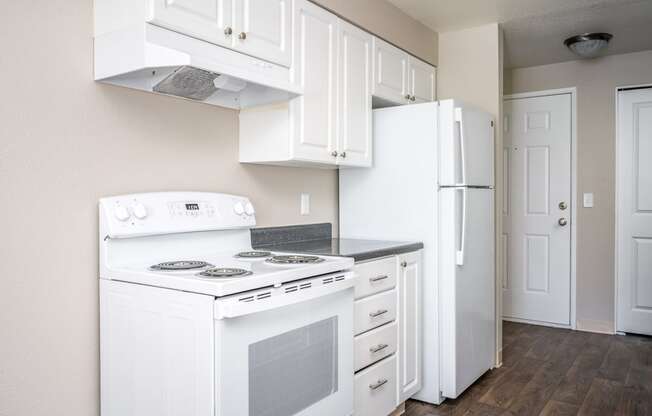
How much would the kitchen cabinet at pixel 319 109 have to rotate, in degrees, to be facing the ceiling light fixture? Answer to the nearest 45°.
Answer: approximately 90° to its left

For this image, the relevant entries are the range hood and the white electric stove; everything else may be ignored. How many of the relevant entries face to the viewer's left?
0

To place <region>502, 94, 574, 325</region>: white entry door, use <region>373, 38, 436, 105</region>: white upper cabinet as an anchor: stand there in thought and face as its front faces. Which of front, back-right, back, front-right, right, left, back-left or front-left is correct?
left

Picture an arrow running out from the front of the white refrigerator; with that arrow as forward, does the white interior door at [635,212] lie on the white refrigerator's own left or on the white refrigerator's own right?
on the white refrigerator's own left

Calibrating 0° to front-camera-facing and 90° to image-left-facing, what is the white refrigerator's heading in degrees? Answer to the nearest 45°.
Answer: approximately 315°

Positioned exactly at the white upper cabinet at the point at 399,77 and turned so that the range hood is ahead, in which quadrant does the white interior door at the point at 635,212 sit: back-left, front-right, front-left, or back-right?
back-left

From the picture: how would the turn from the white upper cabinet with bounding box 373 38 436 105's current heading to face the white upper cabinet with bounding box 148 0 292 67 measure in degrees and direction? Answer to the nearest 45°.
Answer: approximately 90° to its right

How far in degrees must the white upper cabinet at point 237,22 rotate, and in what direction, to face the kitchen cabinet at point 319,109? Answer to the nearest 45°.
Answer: approximately 90° to its left

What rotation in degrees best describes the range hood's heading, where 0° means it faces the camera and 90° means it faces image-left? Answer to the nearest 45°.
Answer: approximately 315°

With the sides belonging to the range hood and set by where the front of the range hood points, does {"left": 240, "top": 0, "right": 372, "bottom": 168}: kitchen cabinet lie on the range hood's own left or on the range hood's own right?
on the range hood's own left
